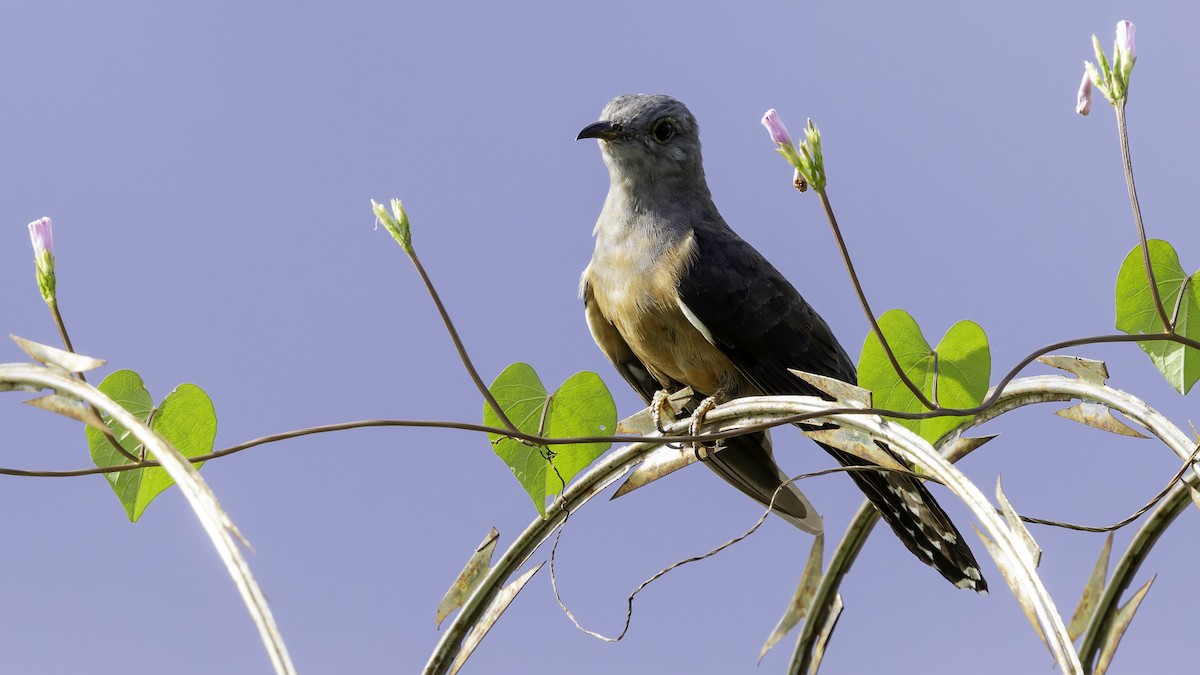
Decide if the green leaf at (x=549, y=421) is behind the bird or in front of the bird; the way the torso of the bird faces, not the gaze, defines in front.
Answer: in front

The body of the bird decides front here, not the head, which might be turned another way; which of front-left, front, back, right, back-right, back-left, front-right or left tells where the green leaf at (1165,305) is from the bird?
left

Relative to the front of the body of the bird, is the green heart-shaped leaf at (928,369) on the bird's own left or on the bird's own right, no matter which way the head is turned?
on the bird's own left

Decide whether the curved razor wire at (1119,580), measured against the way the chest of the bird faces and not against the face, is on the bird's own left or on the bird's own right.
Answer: on the bird's own left

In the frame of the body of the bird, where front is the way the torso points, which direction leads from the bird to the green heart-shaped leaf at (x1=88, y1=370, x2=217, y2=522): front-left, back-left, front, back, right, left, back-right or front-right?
front
